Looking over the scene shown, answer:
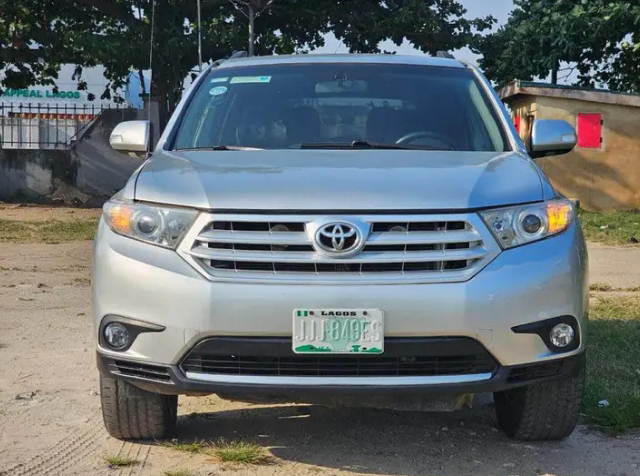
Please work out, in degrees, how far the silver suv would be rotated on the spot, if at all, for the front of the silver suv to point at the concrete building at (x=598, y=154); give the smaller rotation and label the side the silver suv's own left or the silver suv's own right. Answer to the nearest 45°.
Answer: approximately 180°

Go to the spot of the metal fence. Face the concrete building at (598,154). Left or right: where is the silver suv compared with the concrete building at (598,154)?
right

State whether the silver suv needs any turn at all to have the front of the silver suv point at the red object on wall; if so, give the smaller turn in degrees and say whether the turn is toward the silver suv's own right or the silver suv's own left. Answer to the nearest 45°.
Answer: approximately 180°

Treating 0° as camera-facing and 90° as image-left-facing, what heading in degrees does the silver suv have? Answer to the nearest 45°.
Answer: approximately 0°
